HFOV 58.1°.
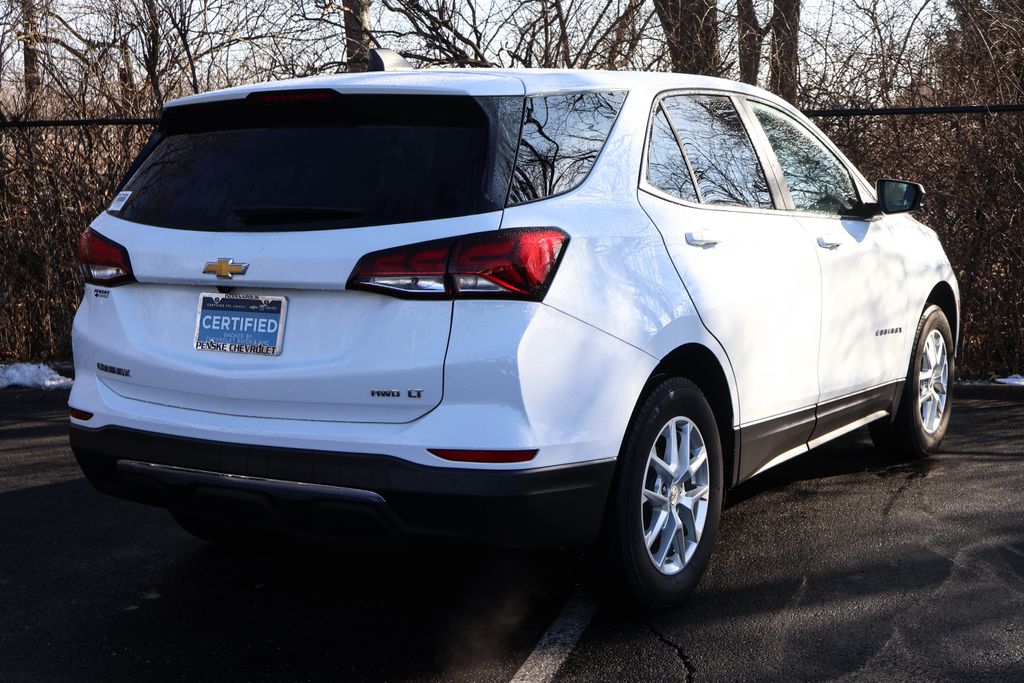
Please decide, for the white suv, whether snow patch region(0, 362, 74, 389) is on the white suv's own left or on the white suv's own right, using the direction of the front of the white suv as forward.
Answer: on the white suv's own left

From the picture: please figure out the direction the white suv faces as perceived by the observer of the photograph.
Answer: facing away from the viewer and to the right of the viewer
